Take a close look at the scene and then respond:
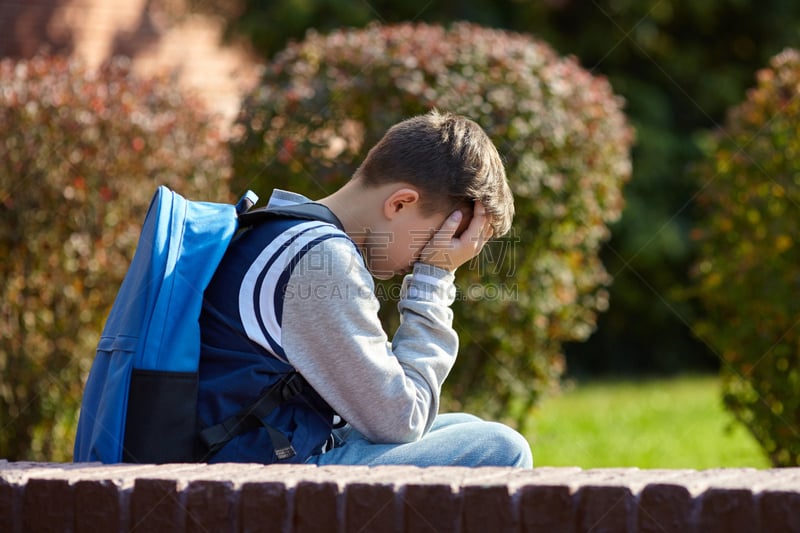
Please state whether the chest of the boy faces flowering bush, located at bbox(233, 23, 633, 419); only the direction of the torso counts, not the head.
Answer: no

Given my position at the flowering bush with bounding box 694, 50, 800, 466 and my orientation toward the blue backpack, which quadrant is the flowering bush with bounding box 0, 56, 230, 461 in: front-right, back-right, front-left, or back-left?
front-right

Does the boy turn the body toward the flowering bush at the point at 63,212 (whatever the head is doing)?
no

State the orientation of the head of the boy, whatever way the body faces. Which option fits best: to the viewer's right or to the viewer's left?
to the viewer's right

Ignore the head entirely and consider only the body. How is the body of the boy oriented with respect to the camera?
to the viewer's right
